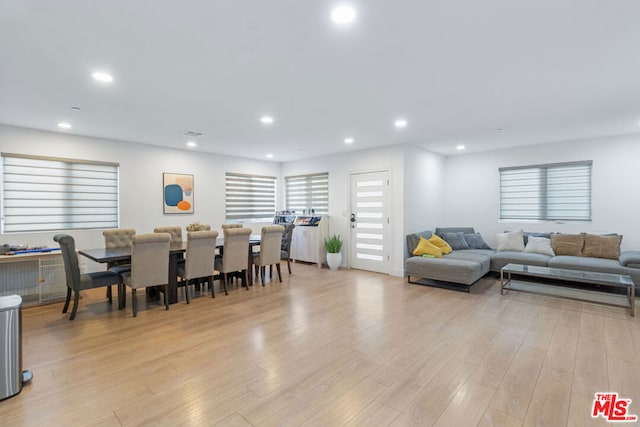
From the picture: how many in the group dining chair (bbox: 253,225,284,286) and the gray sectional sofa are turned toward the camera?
1

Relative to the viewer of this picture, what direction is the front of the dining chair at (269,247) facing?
facing away from the viewer and to the left of the viewer

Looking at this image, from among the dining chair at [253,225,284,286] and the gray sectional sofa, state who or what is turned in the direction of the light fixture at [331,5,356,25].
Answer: the gray sectional sofa

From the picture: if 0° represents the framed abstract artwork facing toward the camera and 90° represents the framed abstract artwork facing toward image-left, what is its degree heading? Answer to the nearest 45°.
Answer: approximately 315°

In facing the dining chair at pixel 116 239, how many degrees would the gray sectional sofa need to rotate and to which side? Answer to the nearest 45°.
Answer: approximately 45° to its right

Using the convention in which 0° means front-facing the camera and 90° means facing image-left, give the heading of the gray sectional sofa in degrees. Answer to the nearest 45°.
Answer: approximately 0°

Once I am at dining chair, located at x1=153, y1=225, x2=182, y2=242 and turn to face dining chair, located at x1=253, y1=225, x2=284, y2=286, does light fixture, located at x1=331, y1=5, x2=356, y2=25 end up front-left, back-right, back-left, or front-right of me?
front-right

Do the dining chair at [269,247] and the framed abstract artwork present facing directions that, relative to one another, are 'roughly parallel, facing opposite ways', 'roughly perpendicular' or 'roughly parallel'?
roughly parallel, facing opposite ways

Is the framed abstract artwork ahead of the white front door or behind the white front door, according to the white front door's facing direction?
ahead

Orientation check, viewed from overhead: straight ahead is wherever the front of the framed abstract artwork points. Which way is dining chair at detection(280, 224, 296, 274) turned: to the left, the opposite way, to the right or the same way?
to the right

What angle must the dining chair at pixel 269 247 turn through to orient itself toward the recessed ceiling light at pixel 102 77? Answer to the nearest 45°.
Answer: approximately 90° to its left

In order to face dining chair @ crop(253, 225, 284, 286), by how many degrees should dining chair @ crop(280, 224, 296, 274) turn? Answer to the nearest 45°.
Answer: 0° — it already faces it

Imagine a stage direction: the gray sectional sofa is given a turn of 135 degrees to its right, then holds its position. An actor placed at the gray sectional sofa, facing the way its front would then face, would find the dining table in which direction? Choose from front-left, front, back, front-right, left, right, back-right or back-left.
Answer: left

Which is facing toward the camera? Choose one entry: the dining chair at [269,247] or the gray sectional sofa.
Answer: the gray sectional sofa

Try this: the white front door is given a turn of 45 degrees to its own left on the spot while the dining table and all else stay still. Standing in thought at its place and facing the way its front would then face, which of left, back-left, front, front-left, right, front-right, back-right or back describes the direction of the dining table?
front-right

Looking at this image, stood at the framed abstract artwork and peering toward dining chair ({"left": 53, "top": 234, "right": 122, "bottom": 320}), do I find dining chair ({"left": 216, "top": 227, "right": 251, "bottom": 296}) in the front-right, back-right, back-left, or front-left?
front-left

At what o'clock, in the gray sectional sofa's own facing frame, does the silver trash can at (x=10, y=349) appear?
The silver trash can is roughly at 1 o'clock from the gray sectional sofa.
